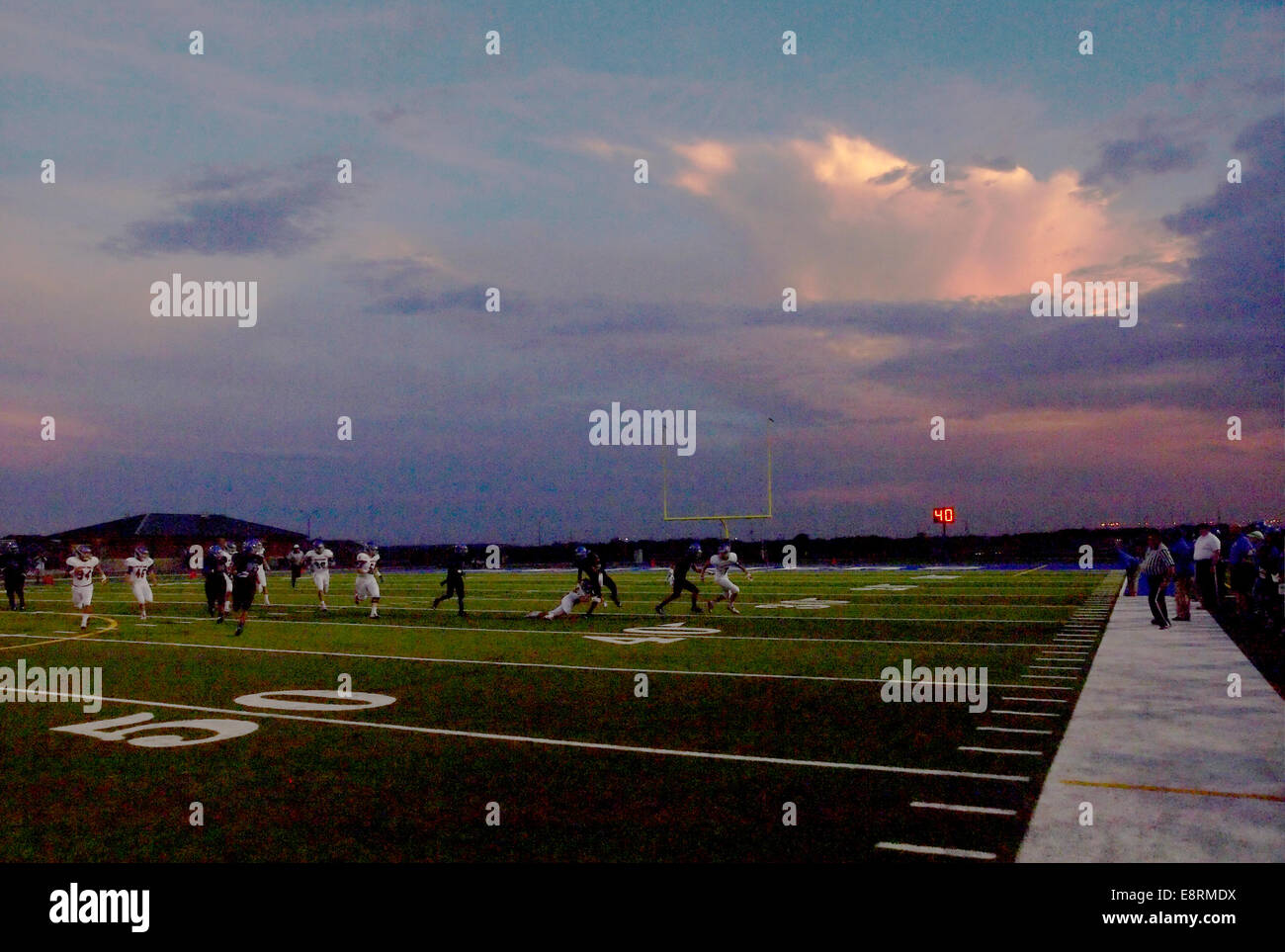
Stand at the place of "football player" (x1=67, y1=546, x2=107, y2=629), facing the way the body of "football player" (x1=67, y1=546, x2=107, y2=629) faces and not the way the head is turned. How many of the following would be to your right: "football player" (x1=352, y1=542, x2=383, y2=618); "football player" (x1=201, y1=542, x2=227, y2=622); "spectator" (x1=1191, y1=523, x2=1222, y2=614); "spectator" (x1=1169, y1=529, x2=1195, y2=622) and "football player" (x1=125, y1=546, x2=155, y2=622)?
0

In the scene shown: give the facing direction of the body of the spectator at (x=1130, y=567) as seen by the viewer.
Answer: to the viewer's left

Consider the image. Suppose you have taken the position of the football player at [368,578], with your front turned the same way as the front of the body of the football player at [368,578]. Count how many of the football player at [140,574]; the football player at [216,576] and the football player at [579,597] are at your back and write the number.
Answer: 2

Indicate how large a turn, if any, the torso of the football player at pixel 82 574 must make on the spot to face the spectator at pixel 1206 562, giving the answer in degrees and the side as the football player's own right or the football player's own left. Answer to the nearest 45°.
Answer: approximately 45° to the football player's own left

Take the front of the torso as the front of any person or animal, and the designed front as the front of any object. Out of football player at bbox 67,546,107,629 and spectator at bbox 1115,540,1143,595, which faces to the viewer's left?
the spectator

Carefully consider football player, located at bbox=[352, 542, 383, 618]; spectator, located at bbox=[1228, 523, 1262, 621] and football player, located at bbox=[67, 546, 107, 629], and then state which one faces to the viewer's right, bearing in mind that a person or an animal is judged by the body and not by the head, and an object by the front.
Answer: football player, located at bbox=[352, 542, 383, 618]

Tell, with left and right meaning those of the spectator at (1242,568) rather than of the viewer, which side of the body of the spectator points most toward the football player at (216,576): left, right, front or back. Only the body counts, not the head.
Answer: front

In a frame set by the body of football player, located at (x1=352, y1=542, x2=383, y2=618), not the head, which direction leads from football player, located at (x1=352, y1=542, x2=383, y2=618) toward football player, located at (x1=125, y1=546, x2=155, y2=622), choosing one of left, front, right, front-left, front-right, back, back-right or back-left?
back

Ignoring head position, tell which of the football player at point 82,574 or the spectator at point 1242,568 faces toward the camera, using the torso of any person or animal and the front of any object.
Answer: the football player

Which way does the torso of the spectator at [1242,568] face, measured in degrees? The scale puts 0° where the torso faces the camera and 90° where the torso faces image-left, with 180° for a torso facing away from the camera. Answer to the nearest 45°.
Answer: approximately 90°

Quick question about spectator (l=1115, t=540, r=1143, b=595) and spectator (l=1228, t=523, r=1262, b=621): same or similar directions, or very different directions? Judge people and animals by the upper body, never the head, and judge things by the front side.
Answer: same or similar directions

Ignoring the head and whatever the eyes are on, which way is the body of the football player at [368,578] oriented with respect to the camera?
to the viewer's right
